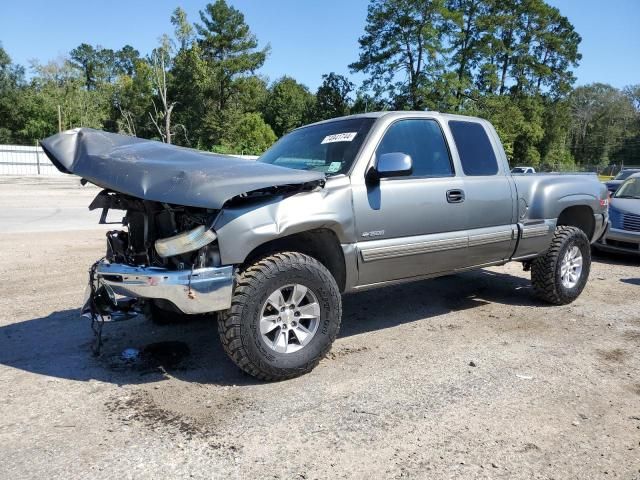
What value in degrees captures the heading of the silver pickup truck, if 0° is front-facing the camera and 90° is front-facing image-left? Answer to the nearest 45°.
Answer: approximately 45°

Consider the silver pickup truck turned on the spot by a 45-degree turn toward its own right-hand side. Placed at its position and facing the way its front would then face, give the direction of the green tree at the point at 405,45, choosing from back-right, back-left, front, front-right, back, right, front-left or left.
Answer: right

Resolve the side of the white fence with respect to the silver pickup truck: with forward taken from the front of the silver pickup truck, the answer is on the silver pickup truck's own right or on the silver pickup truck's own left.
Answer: on the silver pickup truck's own right
